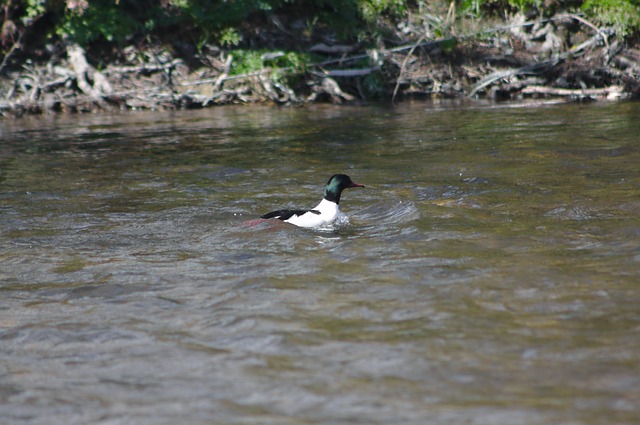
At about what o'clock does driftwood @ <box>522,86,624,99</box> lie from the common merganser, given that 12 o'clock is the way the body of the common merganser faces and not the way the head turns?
The driftwood is roughly at 10 o'clock from the common merganser.

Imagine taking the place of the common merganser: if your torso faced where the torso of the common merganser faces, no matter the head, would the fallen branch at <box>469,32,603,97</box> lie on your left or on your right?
on your left

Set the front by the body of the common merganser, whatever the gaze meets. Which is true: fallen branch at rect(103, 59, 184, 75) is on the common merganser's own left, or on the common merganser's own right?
on the common merganser's own left

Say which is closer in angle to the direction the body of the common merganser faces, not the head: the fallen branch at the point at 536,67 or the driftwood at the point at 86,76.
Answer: the fallen branch

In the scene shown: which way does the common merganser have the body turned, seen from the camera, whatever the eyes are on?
to the viewer's right

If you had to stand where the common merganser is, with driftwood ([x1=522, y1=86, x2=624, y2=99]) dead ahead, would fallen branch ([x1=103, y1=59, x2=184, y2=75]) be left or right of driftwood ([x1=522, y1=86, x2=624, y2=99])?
left

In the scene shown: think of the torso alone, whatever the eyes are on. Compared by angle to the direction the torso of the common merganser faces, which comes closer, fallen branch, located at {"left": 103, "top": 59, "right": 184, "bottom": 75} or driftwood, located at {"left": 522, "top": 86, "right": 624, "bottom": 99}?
the driftwood

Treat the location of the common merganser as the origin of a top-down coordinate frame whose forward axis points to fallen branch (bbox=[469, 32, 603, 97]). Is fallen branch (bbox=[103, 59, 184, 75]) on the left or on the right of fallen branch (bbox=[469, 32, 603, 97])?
left
